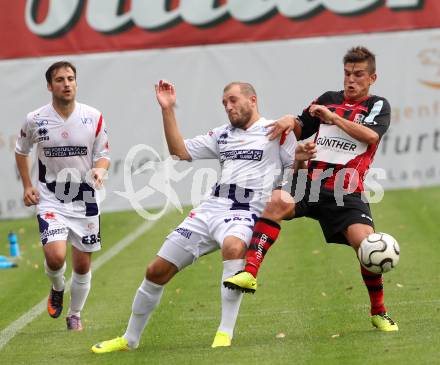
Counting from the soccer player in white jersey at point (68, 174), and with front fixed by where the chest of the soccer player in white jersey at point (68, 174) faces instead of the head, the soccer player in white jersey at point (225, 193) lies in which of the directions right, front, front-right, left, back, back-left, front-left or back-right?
front-left

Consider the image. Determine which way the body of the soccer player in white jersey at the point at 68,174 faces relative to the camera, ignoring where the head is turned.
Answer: toward the camera

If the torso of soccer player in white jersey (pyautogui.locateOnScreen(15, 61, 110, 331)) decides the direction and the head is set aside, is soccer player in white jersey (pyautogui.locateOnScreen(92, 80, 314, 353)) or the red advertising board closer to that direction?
the soccer player in white jersey

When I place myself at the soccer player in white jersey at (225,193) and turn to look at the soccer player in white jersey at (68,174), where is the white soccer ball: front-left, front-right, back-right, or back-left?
back-right

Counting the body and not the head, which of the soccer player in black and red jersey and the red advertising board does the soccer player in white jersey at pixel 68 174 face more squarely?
the soccer player in black and red jersey

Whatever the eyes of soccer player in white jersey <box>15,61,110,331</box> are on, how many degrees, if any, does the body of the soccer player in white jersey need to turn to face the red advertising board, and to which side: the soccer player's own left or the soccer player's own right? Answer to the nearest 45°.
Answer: approximately 180°

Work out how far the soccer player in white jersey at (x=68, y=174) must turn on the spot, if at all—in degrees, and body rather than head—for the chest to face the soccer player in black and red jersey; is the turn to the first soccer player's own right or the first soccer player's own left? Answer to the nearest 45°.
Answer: approximately 45° to the first soccer player's own left

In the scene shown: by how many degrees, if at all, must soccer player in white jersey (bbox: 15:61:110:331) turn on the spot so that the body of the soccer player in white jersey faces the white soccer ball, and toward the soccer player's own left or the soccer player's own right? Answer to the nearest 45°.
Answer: approximately 45° to the soccer player's own left
